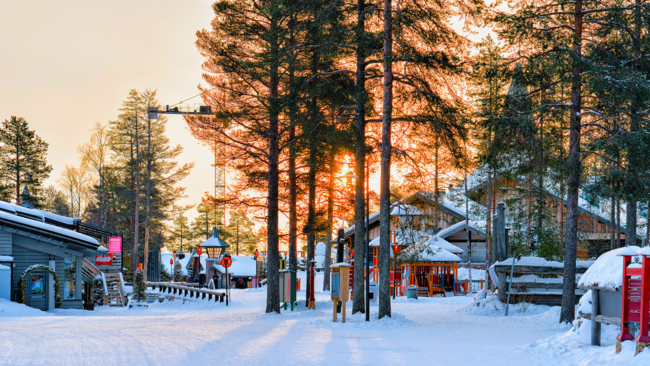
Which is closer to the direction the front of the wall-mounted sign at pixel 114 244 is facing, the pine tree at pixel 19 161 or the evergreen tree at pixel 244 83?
the evergreen tree

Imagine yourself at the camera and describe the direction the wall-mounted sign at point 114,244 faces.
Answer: facing the viewer

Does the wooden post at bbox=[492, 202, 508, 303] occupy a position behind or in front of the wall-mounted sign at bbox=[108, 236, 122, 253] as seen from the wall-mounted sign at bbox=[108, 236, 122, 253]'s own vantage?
in front

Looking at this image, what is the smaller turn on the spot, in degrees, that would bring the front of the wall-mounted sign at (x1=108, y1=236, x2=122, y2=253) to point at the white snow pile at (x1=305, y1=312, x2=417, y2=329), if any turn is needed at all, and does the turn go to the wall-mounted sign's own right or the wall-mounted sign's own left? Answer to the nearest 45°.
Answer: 0° — it already faces it

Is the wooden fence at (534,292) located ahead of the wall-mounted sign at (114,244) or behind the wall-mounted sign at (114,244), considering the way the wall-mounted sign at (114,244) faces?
ahead

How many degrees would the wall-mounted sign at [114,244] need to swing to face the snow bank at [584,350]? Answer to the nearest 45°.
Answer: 0° — it already faces it
